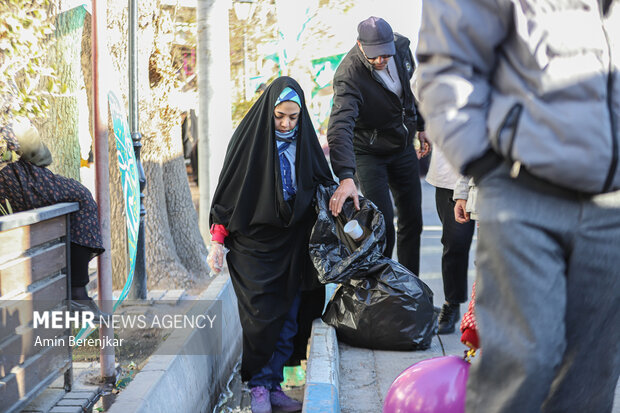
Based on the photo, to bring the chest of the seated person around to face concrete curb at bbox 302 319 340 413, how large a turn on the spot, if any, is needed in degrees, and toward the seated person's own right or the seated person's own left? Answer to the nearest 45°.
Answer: approximately 45° to the seated person's own right

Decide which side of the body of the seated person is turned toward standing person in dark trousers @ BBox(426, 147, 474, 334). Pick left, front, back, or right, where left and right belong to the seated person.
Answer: front

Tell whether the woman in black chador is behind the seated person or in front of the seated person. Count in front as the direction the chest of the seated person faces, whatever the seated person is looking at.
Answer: in front

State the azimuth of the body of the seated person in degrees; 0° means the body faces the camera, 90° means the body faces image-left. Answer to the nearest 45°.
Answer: approximately 270°

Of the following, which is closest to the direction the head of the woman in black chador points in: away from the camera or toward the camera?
toward the camera

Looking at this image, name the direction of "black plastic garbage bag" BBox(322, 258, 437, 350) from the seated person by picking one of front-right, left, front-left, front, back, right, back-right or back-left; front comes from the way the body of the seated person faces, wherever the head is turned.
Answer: front

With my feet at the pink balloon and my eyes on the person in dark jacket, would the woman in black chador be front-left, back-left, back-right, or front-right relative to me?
front-left

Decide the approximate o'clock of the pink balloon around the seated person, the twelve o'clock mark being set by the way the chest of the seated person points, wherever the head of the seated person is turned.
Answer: The pink balloon is roughly at 2 o'clock from the seated person.
